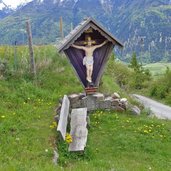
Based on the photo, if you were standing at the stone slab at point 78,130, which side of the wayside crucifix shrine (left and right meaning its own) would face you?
front

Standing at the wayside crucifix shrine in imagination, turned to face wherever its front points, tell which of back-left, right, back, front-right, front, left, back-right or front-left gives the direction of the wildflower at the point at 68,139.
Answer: front

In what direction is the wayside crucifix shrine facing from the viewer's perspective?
toward the camera

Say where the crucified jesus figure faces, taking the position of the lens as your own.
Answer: facing the viewer

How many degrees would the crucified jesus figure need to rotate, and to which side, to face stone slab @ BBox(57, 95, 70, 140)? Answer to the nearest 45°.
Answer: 0° — it already faces it

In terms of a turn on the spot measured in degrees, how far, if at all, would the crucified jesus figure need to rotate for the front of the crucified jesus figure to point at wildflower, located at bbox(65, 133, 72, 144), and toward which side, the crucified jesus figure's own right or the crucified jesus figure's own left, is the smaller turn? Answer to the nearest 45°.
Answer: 0° — it already faces it

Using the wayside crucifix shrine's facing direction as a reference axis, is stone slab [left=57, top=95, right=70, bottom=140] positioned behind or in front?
in front

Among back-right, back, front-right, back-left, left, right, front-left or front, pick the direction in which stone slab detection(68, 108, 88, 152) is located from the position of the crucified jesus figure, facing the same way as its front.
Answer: front
